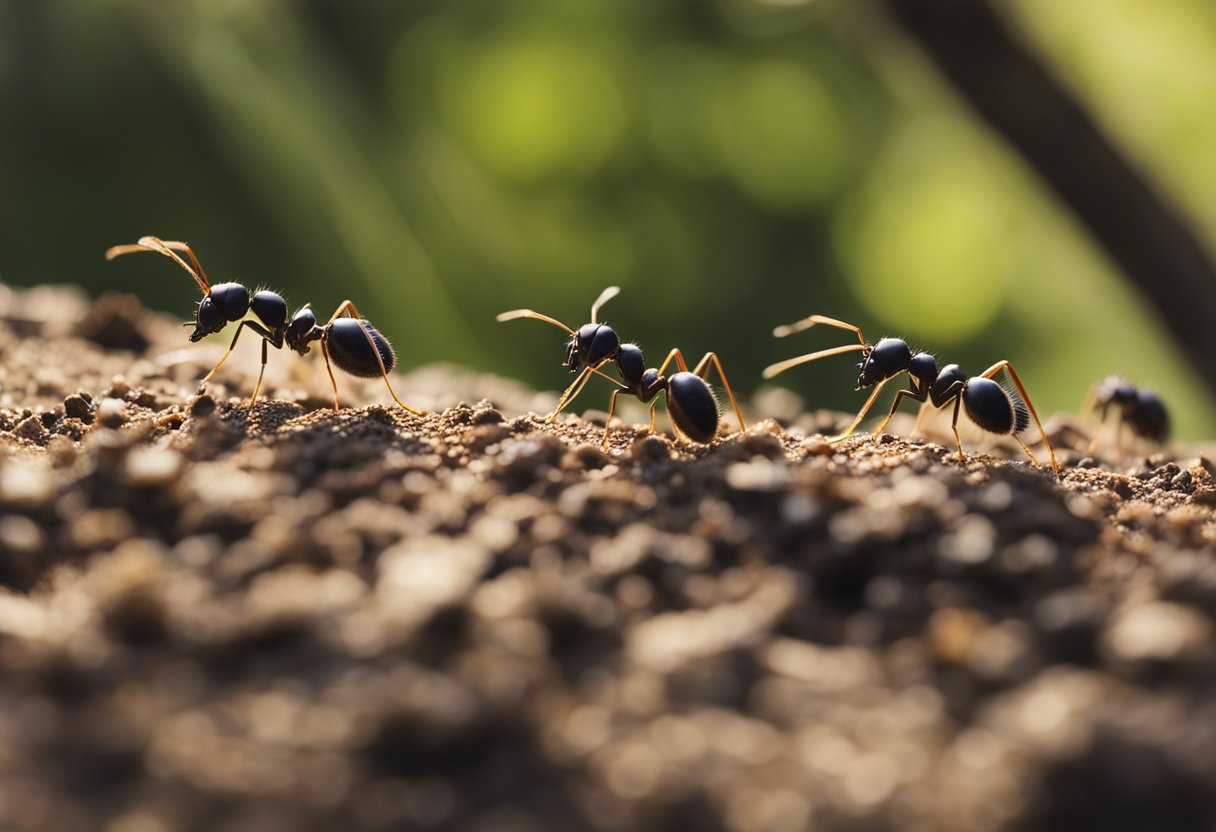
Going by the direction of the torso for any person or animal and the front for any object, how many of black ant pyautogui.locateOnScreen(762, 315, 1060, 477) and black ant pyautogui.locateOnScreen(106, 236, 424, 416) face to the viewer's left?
2

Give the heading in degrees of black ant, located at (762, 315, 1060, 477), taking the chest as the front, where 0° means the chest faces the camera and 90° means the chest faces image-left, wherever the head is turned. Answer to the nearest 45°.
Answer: approximately 90°

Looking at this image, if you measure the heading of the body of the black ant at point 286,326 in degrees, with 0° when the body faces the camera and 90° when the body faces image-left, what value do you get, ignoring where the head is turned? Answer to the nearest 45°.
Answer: approximately 90°

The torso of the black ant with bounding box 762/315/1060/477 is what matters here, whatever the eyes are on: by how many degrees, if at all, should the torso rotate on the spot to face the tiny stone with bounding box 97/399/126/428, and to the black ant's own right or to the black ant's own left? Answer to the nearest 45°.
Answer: approximately 45° to the black ant's own left

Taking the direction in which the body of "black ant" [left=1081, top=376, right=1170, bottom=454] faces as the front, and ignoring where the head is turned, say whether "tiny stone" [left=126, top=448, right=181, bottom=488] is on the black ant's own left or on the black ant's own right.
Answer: on the black ant's own left

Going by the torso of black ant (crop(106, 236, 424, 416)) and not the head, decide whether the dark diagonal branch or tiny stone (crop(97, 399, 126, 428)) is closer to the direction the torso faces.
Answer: the tiny stone

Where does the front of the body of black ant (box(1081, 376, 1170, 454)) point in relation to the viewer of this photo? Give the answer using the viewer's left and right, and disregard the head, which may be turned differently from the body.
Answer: facing to the left of the viewer
